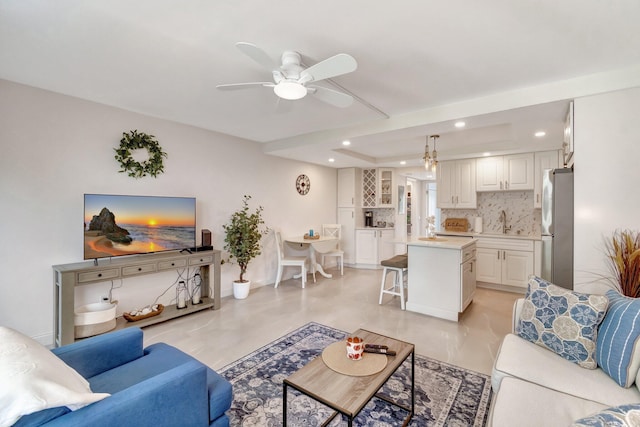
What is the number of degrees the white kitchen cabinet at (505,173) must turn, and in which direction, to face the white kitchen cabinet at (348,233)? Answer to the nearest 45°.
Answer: approximately 90° to its right

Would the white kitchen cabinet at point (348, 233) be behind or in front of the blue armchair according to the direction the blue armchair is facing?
in front

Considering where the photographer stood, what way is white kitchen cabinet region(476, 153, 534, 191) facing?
facing the viewer

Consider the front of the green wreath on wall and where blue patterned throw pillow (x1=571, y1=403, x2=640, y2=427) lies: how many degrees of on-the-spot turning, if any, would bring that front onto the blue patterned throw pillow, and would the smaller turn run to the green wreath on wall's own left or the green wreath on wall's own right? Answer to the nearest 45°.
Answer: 0° — it already faces it

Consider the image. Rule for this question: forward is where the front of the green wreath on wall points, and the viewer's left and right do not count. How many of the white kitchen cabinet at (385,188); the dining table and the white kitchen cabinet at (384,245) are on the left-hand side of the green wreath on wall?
3

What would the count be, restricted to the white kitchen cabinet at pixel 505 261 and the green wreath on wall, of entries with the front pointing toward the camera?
2

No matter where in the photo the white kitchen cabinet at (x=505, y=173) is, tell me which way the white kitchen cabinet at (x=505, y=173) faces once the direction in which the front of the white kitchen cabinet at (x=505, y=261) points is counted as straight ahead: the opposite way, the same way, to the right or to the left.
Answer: the same way

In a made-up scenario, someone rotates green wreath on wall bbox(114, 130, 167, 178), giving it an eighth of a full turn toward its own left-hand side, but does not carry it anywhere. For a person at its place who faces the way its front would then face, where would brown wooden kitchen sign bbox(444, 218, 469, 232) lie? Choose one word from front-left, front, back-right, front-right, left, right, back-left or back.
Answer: front-left

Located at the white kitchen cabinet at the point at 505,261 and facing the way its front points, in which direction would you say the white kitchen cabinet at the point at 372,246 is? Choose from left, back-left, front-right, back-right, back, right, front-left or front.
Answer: right

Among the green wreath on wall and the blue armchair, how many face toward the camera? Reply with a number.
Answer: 1

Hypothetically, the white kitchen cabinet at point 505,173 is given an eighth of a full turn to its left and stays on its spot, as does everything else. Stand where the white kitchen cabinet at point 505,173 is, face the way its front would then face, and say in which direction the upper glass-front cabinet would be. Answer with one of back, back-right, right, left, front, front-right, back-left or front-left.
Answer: back-right

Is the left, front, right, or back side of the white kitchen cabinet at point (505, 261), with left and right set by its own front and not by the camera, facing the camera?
front

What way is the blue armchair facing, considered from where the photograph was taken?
facing away from the viewer and to the right of the viewer

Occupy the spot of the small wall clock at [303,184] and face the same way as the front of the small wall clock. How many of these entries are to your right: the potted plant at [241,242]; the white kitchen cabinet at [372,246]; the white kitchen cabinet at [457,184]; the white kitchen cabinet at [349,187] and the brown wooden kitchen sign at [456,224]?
1

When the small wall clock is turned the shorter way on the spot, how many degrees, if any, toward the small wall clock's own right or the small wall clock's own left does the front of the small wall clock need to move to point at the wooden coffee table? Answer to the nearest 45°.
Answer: approximately 45° to the small wall clock's own right

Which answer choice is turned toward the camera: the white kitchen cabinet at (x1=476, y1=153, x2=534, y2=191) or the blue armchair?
the white kitchen cabinet

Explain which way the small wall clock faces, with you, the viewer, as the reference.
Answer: facing the viewer and to the right of the viewer
